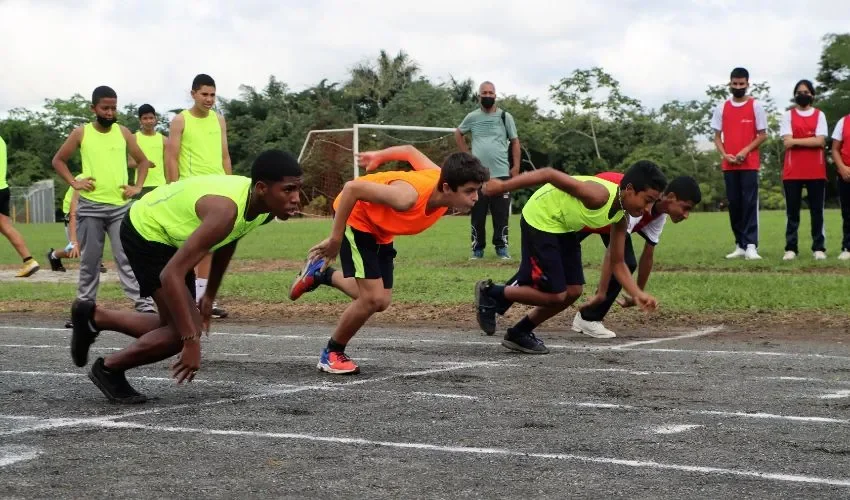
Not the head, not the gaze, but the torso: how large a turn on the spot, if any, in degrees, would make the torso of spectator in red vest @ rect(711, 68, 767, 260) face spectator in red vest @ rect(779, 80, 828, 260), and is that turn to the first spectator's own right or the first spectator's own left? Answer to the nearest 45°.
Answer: approximately 90° to the first spectator's own left

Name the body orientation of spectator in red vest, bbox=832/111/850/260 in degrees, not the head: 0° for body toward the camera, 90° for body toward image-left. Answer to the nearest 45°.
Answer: approximately 0°

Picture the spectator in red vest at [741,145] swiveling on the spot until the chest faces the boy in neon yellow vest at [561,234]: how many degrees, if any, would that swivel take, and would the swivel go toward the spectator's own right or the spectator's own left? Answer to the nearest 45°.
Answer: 0° — they already face them

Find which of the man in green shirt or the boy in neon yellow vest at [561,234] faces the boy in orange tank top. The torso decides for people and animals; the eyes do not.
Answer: the man in green shirt

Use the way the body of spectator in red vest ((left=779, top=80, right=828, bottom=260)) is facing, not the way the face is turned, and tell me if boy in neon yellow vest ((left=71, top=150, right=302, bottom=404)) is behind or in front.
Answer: in front

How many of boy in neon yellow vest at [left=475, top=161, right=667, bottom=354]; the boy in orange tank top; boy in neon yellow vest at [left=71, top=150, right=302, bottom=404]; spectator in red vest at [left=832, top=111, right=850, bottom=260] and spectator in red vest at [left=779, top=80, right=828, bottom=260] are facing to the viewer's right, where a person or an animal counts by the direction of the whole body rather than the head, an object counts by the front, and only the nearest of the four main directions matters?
3

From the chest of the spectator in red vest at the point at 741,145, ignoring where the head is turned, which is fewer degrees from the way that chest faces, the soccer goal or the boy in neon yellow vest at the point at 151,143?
the boy in neon yellow vest

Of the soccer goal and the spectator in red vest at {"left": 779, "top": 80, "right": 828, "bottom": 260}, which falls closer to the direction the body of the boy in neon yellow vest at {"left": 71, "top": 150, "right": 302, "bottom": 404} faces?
the spectator in red vest
